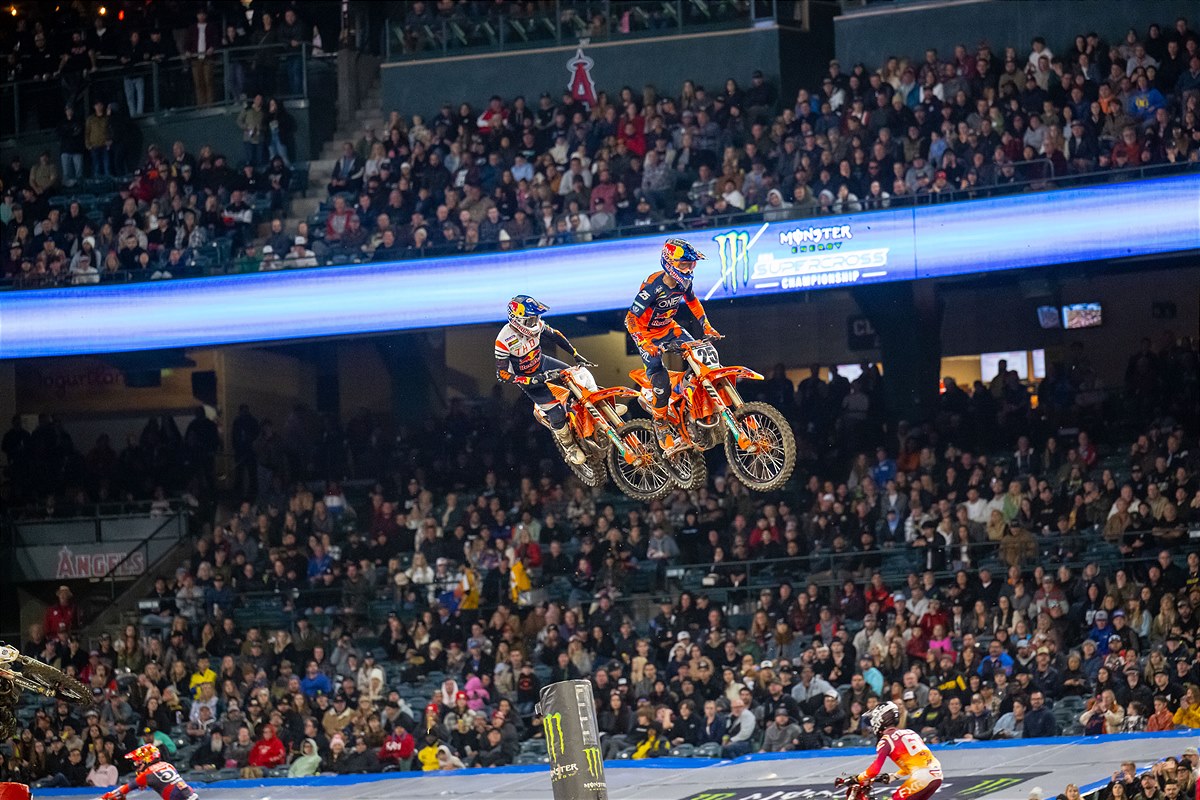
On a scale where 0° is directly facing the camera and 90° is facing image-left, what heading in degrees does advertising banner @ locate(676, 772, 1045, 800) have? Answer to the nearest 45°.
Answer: approximately 0°

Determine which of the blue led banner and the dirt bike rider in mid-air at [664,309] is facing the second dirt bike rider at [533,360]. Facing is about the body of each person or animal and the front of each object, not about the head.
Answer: the blue led banner

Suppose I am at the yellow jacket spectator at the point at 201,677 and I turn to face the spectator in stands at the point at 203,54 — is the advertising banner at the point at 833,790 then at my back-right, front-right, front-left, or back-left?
back-right

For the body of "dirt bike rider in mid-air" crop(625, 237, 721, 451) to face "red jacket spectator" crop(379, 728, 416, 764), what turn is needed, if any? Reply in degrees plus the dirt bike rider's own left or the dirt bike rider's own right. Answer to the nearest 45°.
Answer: approximately 180°

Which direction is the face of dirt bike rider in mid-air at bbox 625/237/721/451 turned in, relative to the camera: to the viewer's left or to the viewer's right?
to the viewer's right

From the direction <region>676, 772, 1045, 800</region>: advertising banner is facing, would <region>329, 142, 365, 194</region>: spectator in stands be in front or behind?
behind

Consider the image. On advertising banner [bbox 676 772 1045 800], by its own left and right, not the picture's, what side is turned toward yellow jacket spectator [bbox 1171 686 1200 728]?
left

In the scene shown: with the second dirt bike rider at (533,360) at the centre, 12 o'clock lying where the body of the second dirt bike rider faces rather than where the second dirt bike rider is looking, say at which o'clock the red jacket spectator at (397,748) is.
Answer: The red jacket spectator is roughly at 7 o'clock from the second dirt bike rider.
